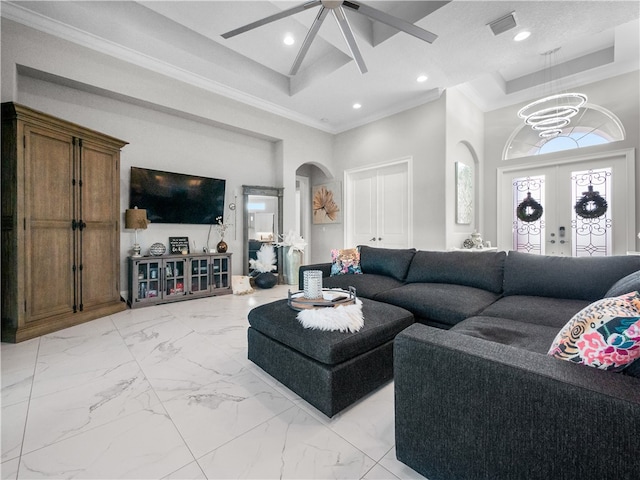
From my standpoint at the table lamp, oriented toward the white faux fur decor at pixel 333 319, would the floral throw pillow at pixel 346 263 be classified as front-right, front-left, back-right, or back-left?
front-left

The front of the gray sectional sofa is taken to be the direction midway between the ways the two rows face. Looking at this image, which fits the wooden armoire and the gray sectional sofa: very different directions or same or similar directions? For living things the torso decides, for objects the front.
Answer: very different directions

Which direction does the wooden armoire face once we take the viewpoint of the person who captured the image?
facing the viewer and to the right of the viewer

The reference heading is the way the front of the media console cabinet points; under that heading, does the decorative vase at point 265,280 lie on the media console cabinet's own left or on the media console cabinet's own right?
on the media console cabinet's own left

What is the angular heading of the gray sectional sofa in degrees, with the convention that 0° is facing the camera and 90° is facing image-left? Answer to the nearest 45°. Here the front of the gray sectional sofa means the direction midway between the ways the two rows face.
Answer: approximately 45°

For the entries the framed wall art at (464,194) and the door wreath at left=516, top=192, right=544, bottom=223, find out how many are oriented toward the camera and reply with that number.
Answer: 1

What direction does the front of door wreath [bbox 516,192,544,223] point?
toward the camera

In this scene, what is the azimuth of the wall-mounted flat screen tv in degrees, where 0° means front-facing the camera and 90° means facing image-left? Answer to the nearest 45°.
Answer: approximately 315°

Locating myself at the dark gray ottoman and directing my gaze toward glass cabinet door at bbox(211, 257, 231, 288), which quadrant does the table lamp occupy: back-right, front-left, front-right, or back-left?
front-left
